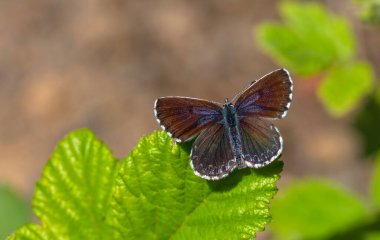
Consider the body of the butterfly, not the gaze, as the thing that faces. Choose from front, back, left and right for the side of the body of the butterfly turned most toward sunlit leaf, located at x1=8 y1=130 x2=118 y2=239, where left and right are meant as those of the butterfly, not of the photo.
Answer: left

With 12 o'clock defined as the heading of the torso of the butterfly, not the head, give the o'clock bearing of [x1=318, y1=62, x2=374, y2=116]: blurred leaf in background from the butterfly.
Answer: The blurred leaf in background is roughly at 1 o'clock from the butterfly.

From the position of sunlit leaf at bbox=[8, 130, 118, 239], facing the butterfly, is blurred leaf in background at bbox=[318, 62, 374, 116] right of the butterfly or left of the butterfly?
left

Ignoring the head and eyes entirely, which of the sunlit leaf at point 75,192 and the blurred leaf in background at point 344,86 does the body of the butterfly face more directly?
the blurred leaf in background

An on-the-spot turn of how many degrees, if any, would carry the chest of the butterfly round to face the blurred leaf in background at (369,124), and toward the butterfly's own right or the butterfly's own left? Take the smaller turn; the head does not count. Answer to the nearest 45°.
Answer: approximately 45° to the butterfly's own right

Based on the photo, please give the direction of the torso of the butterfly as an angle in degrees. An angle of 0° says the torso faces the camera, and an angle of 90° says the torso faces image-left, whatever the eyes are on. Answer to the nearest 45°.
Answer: approximately 180°
